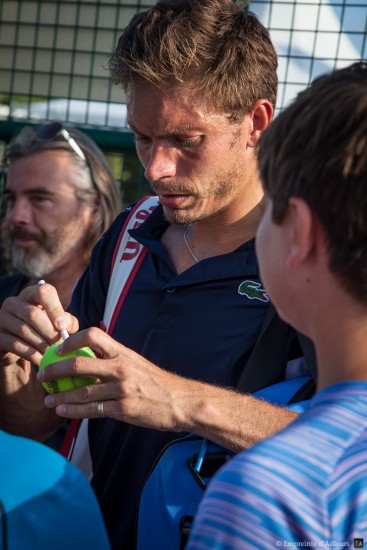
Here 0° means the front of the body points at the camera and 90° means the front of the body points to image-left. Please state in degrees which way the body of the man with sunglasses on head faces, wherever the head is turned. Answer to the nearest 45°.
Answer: approximately 45°

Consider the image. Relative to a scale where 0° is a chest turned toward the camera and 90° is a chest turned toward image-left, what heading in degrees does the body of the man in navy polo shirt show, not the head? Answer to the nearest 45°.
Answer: approximately 45°

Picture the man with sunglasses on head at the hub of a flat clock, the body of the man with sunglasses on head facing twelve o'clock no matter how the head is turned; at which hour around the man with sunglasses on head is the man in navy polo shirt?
The man in navy polo shirt is roughly at 10 o'clock from the man with sunglasses on head.

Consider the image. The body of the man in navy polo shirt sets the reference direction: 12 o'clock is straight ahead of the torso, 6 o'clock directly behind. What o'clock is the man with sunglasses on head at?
The man with sunglasses on head is roughly at 4 o'clock from the man in navy polo shirt.
